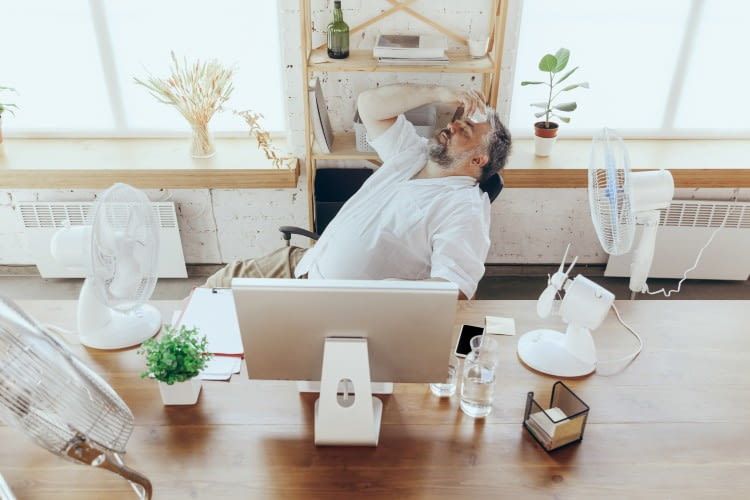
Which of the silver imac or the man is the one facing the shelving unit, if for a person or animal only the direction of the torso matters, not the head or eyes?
the silver imac

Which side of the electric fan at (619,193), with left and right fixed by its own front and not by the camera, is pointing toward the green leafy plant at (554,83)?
right

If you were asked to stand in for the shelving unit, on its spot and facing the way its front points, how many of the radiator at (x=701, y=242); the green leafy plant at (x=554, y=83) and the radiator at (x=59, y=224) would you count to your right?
1

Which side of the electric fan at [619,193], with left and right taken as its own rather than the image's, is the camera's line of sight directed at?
left

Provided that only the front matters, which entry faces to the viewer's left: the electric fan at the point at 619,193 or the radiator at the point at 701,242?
the electric fan

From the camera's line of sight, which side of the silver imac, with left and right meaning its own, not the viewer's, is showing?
back

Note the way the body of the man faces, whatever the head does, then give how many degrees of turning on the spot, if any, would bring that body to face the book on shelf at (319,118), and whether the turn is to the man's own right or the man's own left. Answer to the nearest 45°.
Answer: approximately 90° to the man's own right

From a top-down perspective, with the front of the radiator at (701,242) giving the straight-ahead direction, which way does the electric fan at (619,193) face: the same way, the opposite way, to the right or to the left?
to the right

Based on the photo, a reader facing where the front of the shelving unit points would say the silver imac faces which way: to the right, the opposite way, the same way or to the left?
the opposite way
